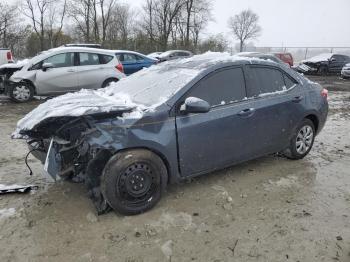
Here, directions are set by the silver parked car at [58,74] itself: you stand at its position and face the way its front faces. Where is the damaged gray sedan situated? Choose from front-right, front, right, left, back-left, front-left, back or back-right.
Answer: left

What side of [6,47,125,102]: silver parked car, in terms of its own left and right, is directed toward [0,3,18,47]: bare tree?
right

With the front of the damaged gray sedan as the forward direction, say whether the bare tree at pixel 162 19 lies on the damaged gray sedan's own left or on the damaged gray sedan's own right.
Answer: on the damaged gray sedan's own right

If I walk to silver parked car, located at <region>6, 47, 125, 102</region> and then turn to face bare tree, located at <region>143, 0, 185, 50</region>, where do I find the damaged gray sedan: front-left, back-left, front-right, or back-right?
back-right

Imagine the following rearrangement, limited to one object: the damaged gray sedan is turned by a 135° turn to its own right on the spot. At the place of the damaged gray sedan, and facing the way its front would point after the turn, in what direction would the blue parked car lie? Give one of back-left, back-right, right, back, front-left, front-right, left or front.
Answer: front

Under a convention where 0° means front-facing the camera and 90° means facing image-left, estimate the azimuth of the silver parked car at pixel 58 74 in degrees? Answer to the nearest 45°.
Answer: approximately 90°

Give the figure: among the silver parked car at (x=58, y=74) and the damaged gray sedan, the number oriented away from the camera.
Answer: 0

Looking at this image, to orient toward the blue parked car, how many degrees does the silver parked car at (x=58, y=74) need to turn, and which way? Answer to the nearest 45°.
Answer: approximately 135° to its right

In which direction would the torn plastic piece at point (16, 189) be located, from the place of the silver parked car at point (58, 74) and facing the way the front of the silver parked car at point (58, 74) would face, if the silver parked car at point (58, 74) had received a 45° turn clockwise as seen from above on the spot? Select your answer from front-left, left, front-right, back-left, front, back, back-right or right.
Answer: back-left

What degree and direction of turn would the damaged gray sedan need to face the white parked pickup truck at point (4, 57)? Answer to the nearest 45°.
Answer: approximately 90° to its right
